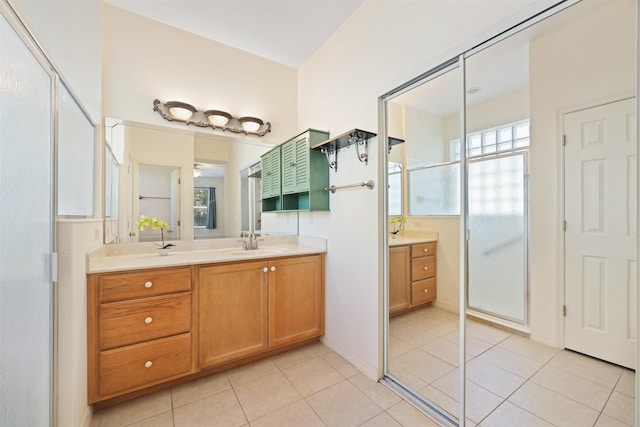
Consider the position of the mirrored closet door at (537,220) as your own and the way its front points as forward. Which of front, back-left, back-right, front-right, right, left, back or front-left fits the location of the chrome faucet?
front-right

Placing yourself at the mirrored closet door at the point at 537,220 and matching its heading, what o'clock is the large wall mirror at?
The large wall mirror is roughly at 1 o'clock from the mirrored closet door.

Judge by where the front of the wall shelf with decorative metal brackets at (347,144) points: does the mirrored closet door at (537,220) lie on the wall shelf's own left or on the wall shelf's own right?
on the wall shelf's own left

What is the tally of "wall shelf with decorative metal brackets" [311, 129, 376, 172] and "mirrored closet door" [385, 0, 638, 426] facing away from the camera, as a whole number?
0

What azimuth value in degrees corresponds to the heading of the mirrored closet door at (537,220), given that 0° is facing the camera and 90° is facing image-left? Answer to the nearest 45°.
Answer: approximately 45°

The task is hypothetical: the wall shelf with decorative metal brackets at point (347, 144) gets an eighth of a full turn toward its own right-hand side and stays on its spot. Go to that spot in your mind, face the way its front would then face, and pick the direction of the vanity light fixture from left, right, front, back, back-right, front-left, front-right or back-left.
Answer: front

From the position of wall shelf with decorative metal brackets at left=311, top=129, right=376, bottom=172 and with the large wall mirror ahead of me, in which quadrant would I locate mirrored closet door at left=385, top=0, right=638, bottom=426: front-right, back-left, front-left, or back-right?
back-left

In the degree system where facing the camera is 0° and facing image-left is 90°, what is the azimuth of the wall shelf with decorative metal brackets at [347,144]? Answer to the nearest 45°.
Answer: approximately 45°

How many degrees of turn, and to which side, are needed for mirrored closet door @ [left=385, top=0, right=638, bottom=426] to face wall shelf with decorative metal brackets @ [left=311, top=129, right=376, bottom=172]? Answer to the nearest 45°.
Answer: approximately 45° to its right
